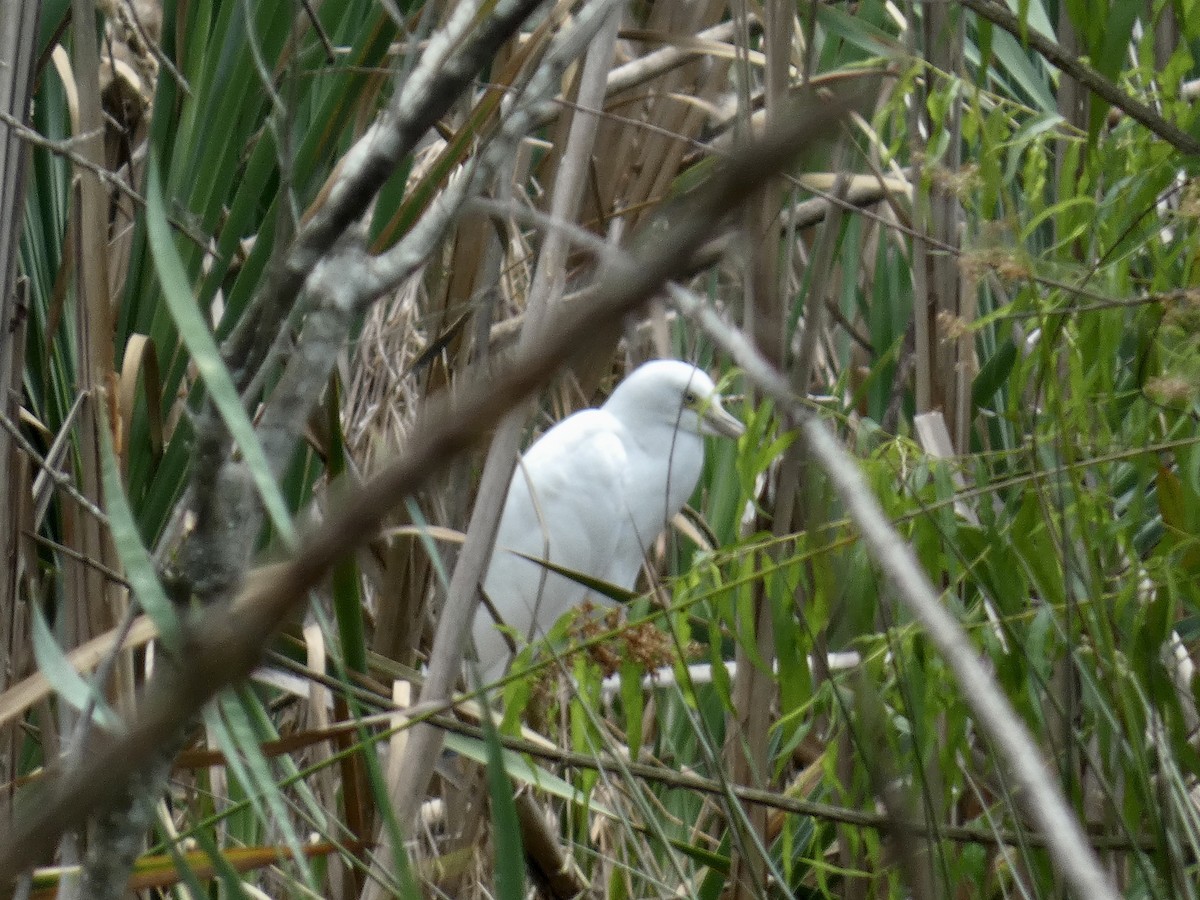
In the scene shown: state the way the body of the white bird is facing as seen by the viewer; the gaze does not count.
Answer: to the viewer's right

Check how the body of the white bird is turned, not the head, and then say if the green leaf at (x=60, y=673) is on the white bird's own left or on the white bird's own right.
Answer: on the white bird's own right
